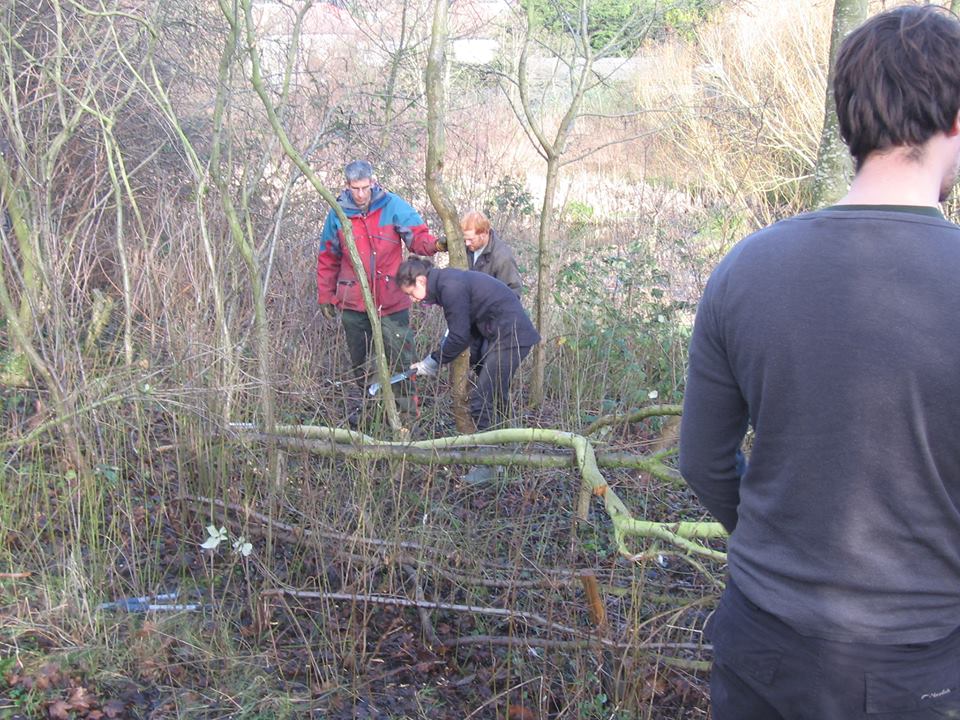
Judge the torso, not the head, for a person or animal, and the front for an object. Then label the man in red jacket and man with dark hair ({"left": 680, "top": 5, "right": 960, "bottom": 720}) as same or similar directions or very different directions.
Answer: very different directions

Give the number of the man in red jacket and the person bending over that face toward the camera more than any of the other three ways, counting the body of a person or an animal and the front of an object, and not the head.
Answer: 1

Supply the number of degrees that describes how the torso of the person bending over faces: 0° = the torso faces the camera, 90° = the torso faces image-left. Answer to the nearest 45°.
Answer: approximately 90°

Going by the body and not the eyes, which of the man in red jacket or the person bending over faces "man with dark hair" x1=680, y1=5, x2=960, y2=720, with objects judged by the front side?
the man in red jacket

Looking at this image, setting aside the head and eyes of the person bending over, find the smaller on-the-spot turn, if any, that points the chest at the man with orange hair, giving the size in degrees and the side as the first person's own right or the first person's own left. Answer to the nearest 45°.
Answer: approximately 90° to the first person's own right

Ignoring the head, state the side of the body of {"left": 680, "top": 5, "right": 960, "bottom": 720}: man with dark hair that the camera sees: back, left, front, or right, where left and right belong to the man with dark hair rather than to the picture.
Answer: back

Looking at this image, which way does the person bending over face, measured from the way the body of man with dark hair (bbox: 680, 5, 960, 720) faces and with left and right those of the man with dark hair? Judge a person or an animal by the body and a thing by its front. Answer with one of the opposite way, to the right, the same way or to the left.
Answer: to the left

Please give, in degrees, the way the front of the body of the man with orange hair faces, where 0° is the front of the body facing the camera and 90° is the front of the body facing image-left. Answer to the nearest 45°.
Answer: approximately 45°
